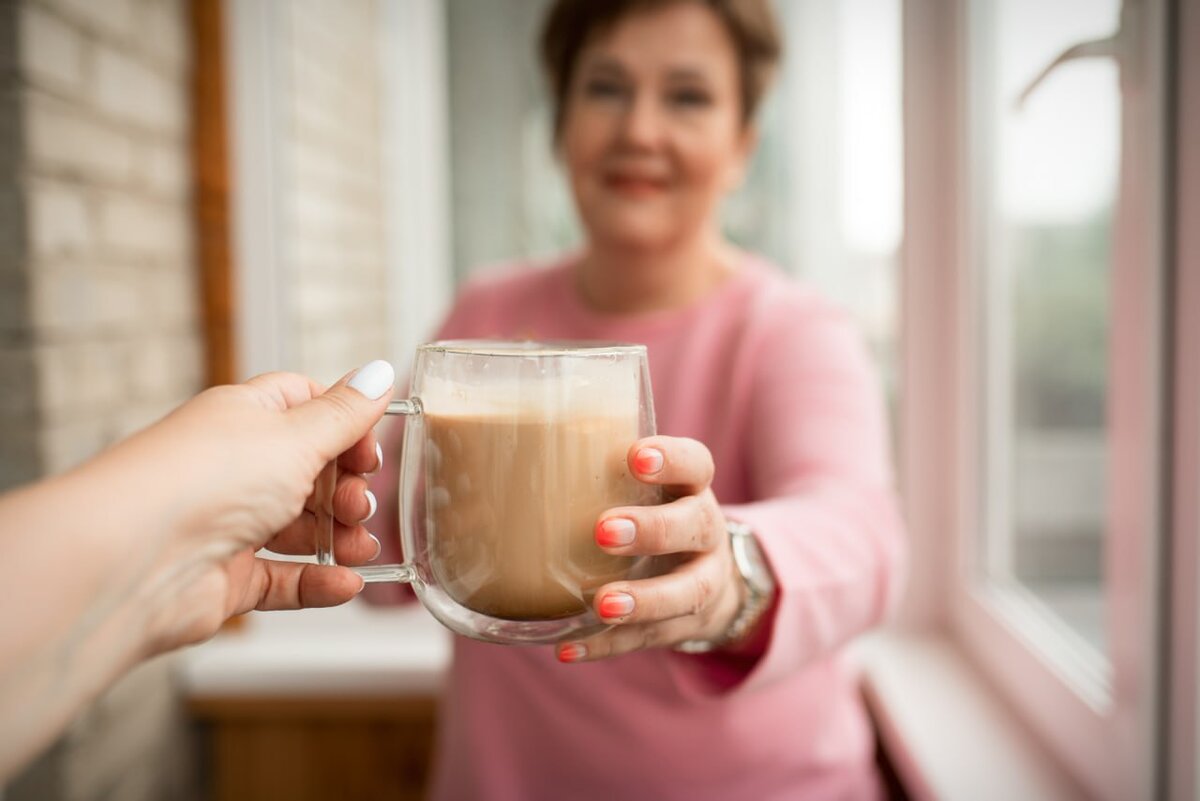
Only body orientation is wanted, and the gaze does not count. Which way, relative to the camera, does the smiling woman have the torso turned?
toward the camera
